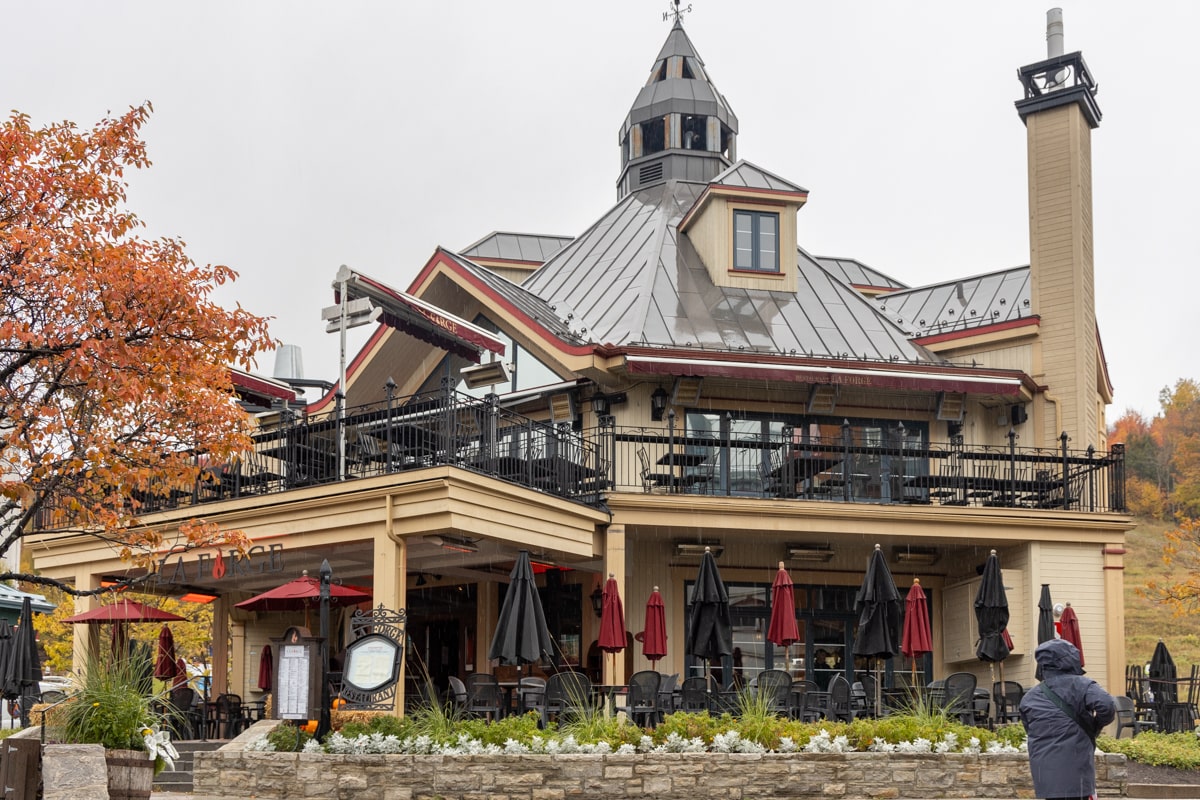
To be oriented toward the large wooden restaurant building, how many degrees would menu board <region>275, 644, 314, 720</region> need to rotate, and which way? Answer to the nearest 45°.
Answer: approximately 135° to its left

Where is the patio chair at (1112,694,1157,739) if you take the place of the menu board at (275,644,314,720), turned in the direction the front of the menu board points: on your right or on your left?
on your left

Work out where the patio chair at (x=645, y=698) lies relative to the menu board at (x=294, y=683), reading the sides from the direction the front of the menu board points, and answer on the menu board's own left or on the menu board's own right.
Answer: on the menu board's own left

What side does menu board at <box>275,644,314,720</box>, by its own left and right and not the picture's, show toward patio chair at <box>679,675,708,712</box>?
left

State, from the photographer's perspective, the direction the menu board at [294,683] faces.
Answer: facing the viewer

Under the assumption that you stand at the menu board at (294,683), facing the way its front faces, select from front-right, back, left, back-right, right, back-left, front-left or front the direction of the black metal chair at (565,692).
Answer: left

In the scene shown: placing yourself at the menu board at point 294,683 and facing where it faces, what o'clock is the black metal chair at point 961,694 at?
The black metal chair is roughly at 9 o'clock from the menu board.
